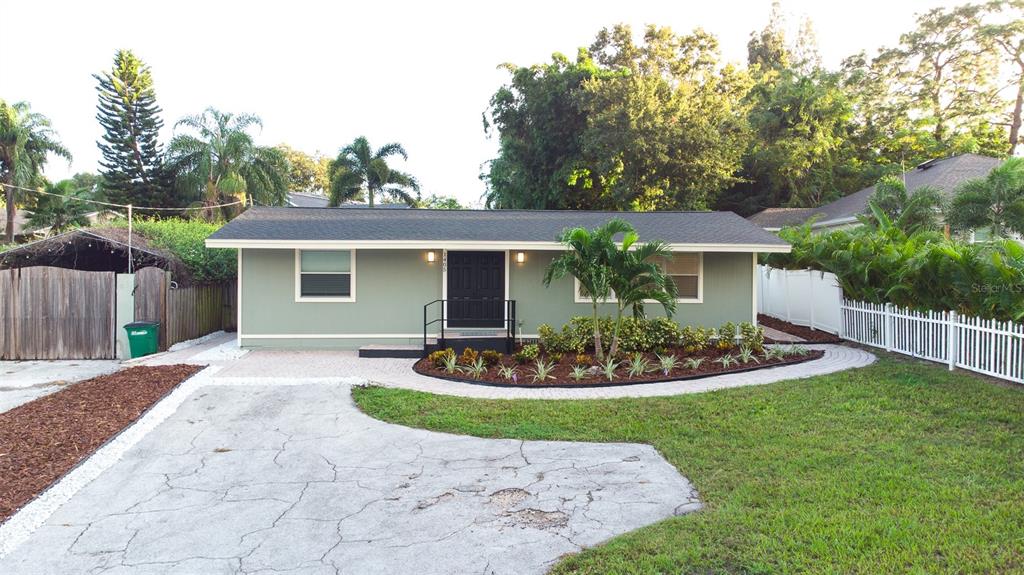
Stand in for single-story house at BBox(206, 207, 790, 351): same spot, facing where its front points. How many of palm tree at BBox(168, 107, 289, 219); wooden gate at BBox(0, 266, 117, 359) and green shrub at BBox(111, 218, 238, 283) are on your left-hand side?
0

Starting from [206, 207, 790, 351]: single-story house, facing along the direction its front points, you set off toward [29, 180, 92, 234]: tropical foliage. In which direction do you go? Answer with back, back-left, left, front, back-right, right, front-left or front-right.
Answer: back-right

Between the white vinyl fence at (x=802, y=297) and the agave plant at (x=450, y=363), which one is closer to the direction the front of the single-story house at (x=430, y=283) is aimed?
the agave plant

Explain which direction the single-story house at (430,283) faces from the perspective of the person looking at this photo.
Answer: facing the viewer

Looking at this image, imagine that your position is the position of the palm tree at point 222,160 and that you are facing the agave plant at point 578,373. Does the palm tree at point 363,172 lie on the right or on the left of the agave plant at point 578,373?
left

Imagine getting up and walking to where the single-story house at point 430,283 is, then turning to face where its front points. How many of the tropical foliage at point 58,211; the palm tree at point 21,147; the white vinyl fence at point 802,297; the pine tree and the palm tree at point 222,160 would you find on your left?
1

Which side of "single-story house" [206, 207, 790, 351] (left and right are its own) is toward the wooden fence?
right

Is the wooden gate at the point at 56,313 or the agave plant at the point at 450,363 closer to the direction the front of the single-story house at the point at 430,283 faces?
the agave plant

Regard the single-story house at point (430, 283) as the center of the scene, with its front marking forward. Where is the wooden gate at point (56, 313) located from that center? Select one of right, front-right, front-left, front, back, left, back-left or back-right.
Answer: right

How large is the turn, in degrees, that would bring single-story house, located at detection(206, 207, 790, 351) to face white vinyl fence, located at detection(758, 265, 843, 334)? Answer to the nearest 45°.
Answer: approximately 90° to its left

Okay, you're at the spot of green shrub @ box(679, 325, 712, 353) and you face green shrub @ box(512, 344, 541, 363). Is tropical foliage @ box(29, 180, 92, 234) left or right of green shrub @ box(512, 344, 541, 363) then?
right

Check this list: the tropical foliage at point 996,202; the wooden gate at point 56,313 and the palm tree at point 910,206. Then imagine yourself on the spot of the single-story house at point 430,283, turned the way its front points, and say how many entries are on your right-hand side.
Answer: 1

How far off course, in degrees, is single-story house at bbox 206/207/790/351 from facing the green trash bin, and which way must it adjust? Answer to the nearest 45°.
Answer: approximately 90° to its right

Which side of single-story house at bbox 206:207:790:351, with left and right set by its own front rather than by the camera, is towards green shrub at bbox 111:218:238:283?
right

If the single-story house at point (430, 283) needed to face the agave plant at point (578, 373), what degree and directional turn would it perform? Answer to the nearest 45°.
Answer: approximately 45° to its left

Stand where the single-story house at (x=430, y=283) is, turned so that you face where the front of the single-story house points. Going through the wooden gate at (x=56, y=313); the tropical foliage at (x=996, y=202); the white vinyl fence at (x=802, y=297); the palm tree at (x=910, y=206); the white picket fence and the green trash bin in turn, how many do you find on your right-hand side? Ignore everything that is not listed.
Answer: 2

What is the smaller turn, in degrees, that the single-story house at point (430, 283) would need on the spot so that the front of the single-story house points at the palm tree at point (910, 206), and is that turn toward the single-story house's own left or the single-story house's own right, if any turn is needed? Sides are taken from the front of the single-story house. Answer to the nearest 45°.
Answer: approximately 90° to the single-story house's own left

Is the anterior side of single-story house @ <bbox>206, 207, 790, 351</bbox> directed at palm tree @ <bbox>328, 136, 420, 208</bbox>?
no

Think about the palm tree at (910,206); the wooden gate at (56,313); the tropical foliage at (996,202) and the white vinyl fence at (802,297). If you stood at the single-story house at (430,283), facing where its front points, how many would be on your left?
3
